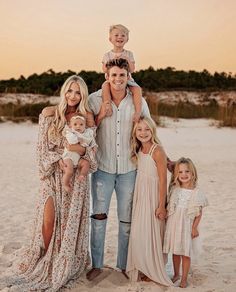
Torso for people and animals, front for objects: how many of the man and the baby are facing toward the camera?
2

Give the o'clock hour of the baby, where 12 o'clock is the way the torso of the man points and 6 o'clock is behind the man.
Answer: The baby is roughly at 2 o'clock from the man.

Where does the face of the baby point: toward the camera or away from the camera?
toward the camera

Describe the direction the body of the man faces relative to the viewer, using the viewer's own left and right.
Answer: facing the viewer

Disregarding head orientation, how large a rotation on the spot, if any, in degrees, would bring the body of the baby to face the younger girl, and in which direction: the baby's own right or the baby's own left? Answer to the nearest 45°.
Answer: approximately 90° to the baby's own left

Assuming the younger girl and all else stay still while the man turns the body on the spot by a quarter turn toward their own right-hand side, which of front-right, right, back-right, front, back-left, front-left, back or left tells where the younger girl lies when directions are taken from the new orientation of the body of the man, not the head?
back

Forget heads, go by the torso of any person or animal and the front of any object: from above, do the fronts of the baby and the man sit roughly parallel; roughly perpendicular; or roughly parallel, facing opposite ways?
roughly parallel

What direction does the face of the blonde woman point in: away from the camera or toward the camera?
toward the camera

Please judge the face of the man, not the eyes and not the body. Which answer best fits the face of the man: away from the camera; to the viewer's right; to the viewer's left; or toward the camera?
toward the camera

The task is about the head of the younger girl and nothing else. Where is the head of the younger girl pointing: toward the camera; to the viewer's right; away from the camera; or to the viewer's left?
toward the camera

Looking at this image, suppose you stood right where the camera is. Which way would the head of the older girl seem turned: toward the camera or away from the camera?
toward the camera
